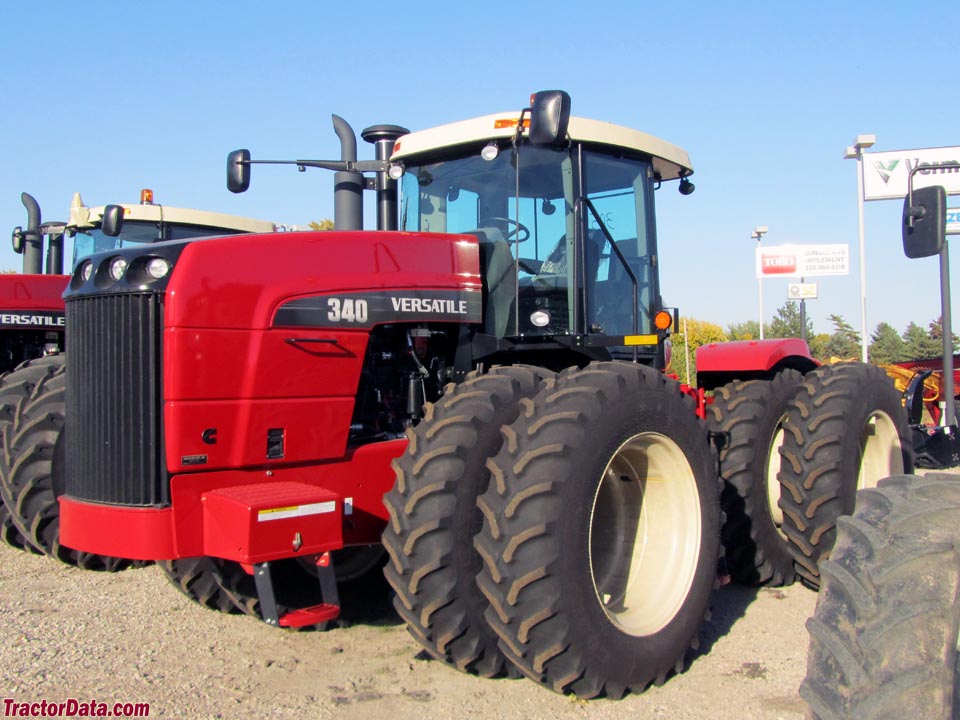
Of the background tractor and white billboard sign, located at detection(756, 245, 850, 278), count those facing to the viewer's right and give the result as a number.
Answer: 0

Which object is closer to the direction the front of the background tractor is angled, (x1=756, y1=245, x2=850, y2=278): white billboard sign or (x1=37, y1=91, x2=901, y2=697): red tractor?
the red tractor

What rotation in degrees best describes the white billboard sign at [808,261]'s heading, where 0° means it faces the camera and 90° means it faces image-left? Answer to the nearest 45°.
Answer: approximately 0°

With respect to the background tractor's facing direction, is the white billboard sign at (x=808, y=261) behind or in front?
behind

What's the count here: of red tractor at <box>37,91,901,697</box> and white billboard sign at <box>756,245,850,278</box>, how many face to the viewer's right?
0

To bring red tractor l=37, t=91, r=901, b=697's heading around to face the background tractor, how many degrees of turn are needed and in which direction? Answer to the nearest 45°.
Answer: approximately 90° to its right

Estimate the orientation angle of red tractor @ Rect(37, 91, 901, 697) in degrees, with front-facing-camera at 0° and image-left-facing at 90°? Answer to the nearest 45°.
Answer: approximately 45°
